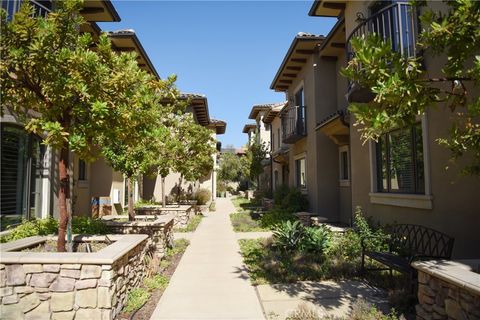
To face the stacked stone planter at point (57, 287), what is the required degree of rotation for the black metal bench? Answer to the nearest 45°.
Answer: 0° — it already faces it

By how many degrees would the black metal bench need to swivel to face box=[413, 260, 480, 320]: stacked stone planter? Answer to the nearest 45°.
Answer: approximately 45° to its left

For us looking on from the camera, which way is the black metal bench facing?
facing the viewer and to the left of the viewer

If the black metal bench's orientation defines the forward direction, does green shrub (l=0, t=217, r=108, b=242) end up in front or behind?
in front

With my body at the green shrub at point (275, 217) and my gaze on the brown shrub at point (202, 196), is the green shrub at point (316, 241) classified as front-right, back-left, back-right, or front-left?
back-left

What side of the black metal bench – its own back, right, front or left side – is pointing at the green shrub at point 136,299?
front

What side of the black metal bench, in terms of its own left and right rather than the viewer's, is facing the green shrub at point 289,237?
right

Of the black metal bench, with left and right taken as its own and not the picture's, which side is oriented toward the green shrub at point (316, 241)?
right

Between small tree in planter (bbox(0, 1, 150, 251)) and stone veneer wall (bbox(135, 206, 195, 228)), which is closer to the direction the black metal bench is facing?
the small tree in planter

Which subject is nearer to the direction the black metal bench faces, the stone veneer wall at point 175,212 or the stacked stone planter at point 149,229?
the stacked stone planter
